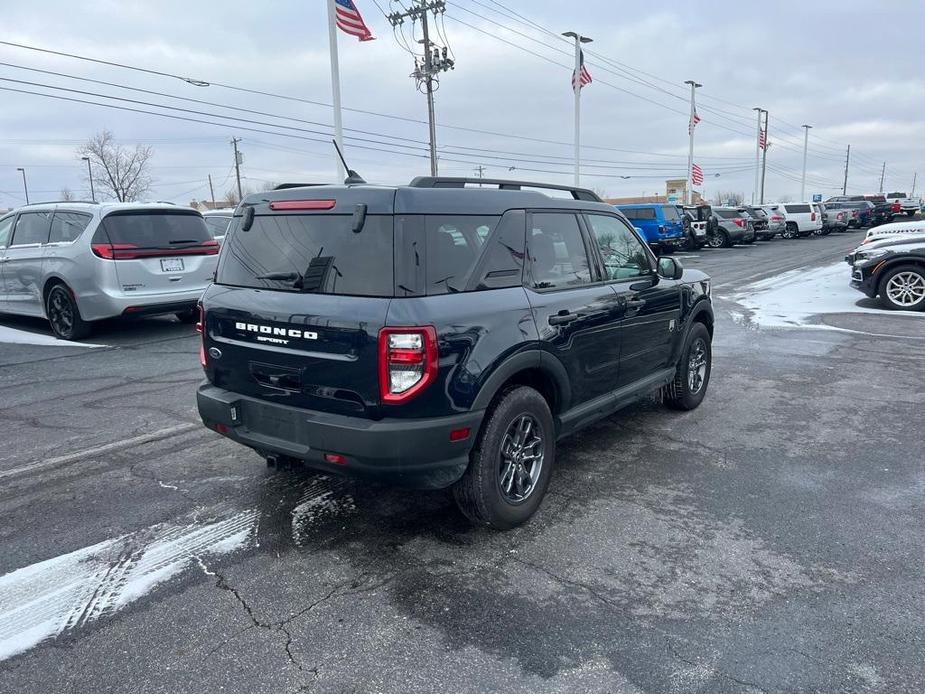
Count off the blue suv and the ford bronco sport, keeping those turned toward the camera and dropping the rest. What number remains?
0

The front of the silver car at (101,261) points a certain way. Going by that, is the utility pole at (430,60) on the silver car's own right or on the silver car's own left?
on the silver car's own right

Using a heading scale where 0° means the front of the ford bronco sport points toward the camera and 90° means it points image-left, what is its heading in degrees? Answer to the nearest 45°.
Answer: approximately 225°

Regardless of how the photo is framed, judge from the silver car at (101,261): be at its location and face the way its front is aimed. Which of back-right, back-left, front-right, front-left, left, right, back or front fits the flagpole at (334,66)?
right

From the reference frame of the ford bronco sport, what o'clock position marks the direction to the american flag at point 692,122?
The american flag is roughly at 11 o'clock from the ford bronco sport.

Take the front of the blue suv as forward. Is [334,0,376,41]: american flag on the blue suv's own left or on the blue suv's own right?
on the blue suv's own left

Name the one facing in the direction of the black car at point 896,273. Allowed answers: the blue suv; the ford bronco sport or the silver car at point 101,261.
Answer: the ford bronco sport

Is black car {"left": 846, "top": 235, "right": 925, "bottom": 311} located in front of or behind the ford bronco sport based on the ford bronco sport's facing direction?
in front

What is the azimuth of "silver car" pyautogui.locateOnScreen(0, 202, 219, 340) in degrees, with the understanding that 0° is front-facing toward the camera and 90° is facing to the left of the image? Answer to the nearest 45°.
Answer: approximately 135°

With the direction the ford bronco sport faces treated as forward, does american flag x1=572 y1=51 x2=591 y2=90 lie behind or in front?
in front
